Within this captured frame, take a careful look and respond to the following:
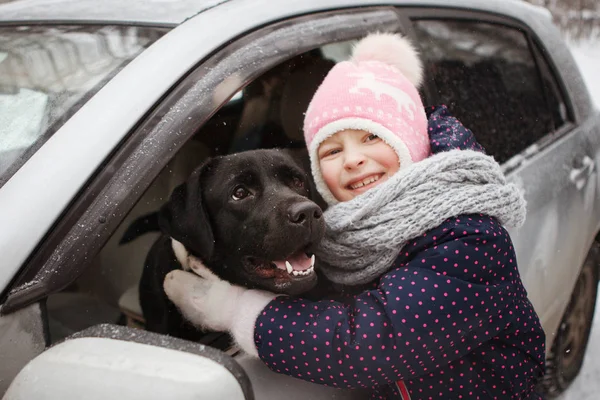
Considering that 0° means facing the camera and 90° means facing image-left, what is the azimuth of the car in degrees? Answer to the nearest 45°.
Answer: approximately 45°

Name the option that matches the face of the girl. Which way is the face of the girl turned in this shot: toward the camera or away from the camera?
toward the camera
